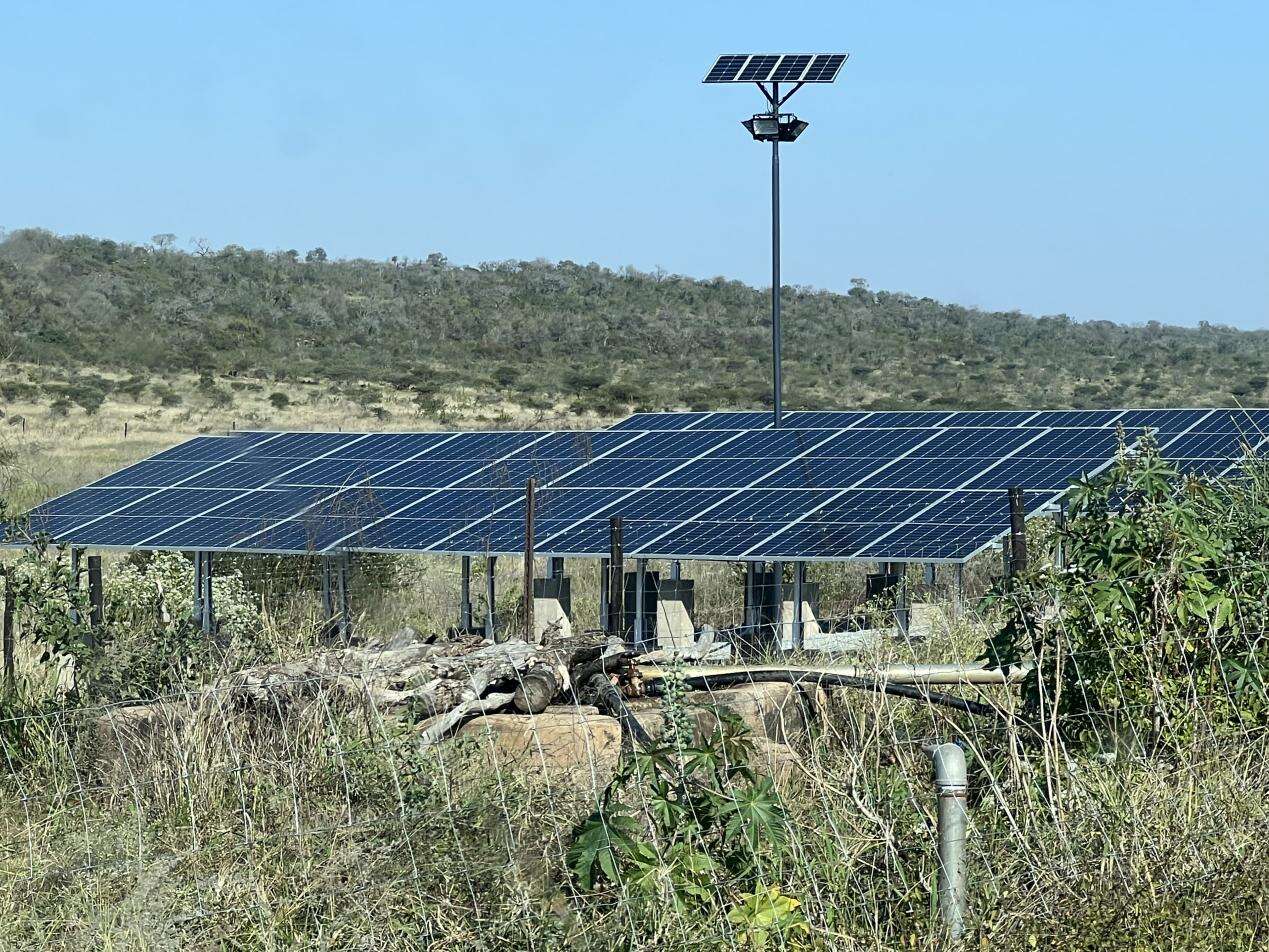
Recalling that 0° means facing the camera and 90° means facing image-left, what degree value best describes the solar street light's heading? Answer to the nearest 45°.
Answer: approximately 0°

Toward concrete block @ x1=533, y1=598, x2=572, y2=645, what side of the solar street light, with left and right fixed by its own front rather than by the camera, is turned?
front

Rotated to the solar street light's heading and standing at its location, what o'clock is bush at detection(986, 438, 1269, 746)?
The bush is roughly at 12 o'clock from the solar street light.

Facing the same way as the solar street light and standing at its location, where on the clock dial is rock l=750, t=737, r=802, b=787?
The rock is roughly at 12 o'clock from the solar street light.

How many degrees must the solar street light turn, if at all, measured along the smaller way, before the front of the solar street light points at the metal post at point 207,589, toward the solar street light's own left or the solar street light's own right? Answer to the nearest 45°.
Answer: approximately 45° to the solar street light's own right

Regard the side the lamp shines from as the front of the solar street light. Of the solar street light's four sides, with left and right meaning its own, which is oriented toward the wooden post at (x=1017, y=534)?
front

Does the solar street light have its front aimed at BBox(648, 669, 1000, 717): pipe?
yes

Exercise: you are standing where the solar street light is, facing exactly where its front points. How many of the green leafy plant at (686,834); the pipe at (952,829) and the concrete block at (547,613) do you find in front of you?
3

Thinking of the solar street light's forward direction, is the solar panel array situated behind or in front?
in front

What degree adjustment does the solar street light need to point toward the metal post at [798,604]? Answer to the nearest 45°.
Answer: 0° — it already faces it

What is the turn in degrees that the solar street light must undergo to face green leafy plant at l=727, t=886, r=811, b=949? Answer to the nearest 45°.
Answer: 0° — it already faces it

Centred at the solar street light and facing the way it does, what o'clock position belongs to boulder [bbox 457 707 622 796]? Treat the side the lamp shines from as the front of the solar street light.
The boulder is roughly at 12 o'clock from the solar street light.

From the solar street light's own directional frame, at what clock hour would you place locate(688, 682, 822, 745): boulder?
The boulder is roughly at 12 o'clock from the solar street light.

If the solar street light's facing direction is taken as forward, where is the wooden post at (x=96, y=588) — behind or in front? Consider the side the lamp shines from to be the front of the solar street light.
in front
